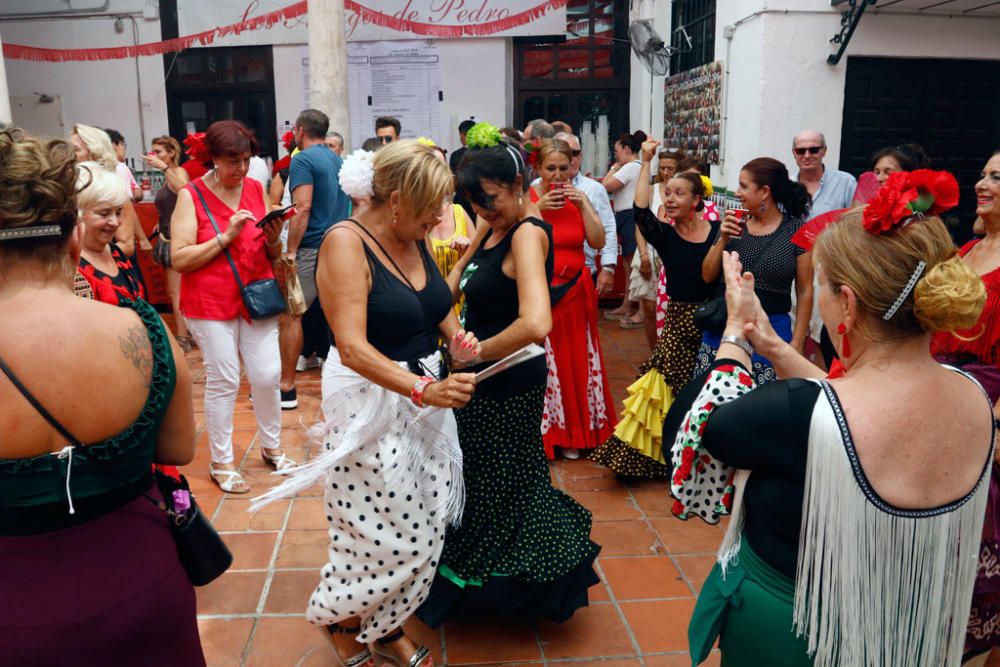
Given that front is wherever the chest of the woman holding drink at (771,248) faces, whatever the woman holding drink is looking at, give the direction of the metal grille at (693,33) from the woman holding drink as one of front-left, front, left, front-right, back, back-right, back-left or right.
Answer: back-right

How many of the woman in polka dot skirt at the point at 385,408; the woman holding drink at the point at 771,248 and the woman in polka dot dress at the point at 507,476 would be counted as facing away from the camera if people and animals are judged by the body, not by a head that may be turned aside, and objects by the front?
0

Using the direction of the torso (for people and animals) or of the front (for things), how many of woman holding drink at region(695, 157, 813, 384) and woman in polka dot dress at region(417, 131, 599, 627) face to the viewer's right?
0

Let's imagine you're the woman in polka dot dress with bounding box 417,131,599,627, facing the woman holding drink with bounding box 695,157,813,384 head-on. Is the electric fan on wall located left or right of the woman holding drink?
left

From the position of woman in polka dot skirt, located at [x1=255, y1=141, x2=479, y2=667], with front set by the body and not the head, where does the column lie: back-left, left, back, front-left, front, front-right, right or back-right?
back-left

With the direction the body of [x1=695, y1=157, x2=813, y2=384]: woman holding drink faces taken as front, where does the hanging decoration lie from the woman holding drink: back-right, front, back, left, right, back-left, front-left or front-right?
right

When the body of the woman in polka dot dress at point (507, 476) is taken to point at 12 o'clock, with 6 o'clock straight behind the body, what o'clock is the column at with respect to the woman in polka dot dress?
The column is roughly at 4 o'clock from the woman in polka dot dress.

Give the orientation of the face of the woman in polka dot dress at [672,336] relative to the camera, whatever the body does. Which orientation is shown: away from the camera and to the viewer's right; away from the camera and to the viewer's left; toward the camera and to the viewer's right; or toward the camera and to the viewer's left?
toward the camera and to the viewer's left

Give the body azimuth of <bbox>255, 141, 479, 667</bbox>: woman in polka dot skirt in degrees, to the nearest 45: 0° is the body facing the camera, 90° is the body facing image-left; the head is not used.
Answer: approximately 315°

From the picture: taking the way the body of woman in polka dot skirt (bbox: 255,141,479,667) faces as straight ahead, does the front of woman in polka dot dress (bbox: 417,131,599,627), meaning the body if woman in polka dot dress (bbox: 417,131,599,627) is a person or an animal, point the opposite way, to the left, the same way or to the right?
to the right

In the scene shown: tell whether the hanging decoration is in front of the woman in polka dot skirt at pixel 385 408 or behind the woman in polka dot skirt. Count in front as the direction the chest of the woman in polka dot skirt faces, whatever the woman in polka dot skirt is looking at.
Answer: behind

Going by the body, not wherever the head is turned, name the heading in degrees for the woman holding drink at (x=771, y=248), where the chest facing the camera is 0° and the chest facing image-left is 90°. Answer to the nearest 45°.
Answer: approximately 45°
